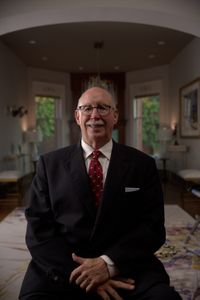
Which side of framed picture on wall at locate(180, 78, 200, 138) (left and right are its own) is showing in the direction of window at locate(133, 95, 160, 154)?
right

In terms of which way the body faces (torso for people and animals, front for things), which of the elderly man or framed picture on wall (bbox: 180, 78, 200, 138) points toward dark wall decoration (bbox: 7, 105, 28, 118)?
the framed picture on wall

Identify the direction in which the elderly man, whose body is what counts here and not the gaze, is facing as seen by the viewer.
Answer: toward the camera

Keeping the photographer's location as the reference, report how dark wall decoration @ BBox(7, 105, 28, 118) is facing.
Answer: facing to the right of the viewer

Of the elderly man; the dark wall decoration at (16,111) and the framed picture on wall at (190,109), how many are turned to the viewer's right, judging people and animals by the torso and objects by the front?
1

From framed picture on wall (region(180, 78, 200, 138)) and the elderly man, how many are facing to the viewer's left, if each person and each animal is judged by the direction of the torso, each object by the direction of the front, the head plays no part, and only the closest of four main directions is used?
1

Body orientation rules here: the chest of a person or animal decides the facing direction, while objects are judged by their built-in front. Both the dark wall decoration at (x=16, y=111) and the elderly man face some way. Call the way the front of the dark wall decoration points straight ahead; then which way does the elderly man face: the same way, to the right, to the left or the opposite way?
to the right

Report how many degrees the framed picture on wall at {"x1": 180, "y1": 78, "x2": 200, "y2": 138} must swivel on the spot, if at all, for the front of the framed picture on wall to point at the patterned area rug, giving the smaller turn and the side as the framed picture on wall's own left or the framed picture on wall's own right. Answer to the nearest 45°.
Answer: approximately 90° to the framed picture on wall's own left

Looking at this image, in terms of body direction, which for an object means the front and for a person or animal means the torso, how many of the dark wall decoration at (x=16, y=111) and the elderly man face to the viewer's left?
0

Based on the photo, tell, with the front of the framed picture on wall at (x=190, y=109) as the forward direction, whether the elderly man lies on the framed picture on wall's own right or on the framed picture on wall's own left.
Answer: on the framed picture on wall's own left

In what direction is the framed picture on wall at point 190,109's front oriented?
to the viewer's left

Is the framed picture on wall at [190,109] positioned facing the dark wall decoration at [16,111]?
yes
